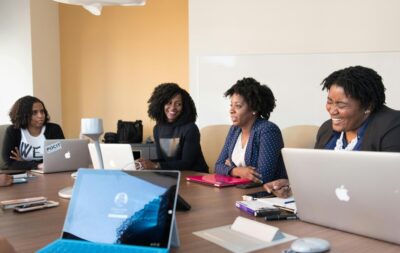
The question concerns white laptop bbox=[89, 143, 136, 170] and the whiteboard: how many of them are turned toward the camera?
1

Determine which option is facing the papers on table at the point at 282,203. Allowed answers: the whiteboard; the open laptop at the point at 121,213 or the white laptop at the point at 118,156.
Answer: the whiteboard

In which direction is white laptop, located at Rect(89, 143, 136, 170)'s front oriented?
away from the camera

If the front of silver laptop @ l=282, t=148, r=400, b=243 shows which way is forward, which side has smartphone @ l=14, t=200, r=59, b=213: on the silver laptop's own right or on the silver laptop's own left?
on the silver laptop's own left

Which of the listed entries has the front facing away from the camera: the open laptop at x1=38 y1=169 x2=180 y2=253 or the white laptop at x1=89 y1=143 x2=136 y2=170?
the white laptop

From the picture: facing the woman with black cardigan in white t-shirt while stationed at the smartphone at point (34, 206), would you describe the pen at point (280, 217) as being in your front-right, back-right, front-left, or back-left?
back-right

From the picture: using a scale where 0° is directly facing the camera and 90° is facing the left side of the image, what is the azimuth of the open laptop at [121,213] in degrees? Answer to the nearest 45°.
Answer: approximately 45°

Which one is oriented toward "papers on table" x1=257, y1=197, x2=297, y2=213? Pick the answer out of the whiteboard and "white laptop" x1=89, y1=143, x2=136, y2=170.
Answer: the whiteboard

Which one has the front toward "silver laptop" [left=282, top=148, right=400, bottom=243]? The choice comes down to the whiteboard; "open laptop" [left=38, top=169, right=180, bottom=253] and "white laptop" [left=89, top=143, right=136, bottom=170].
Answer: the whiteboard

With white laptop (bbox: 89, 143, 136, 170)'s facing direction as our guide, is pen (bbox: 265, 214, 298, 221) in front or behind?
behind

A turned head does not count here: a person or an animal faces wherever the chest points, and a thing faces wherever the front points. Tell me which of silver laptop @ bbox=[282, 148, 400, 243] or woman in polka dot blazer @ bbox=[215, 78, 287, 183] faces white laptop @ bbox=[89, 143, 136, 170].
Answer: the woman in polka dot blazer

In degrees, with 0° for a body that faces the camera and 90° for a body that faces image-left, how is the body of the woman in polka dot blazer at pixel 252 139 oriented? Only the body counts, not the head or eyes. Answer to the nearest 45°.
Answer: approximately 45°
